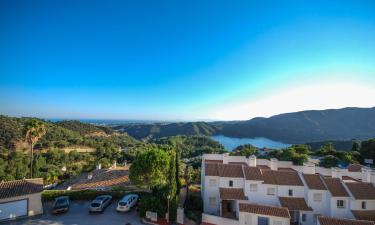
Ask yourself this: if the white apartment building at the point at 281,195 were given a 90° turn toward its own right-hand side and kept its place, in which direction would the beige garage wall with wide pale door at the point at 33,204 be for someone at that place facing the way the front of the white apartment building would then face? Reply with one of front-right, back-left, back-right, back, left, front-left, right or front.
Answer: front-left

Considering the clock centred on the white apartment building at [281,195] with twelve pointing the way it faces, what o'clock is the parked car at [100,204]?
The parked car is roughly at 2 o'clock from the white apartment building.

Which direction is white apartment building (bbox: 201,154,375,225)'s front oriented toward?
toward the camera

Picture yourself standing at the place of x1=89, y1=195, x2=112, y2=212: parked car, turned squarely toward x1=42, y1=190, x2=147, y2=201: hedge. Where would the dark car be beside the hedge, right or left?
left
